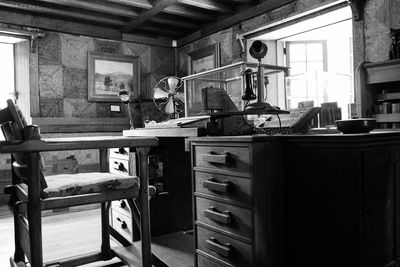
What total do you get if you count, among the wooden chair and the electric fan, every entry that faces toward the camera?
1

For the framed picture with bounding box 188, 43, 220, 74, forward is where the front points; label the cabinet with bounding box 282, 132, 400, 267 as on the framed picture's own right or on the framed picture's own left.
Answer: on the framed picture's own left

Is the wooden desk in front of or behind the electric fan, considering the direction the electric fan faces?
in front

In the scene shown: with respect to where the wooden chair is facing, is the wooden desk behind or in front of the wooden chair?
in front

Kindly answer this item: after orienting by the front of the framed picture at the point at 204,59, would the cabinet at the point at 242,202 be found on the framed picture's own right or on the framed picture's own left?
on the framed picture's own left

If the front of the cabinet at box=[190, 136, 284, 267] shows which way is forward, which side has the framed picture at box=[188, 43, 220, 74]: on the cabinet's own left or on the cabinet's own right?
on the cabinet's own right

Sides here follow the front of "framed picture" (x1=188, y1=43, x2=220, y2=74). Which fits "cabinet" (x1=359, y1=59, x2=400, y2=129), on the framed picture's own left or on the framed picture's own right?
on the framed picture's own left

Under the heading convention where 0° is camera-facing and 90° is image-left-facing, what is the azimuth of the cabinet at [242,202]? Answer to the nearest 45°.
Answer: approximately 45°

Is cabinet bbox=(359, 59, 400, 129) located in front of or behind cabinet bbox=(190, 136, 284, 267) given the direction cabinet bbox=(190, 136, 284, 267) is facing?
behind

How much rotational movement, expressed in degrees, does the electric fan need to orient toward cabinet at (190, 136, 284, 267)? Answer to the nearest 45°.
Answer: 0° — it already faces it
